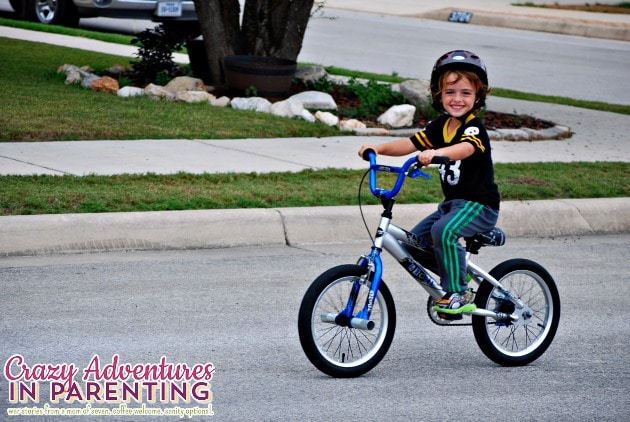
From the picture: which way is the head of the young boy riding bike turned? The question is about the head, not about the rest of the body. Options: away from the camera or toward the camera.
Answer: toward the camera

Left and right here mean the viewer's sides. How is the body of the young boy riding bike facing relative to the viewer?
facing the viewer and to the left of the viewer

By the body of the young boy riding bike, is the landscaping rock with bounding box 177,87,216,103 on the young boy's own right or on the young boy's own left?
on the young boy's own right

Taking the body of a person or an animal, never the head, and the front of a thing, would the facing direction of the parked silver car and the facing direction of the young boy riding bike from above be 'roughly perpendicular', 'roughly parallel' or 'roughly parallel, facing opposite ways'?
roughly perpendicular

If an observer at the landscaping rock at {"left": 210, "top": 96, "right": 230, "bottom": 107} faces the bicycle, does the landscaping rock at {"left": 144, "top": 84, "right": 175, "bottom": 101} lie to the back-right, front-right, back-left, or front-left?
back-right

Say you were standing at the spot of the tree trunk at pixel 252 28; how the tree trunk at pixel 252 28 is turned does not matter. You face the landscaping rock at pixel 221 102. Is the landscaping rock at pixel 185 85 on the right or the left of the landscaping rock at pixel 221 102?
right
